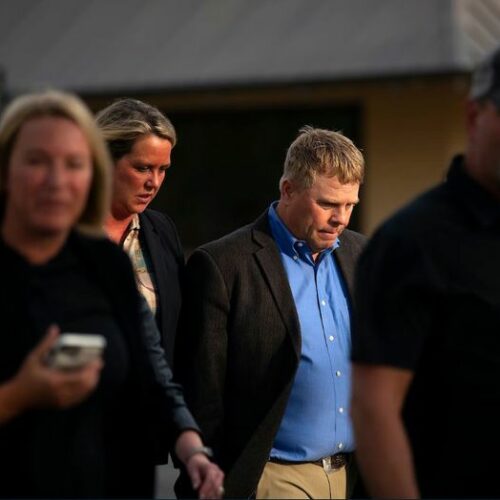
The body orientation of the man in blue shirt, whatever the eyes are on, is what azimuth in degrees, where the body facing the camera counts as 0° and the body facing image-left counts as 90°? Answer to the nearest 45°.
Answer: approximately 315°

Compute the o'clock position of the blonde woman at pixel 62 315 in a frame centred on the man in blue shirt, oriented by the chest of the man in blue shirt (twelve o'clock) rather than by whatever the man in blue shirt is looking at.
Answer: The blonde woman is roughly at 2 o'clock from the man in blue shirt.
